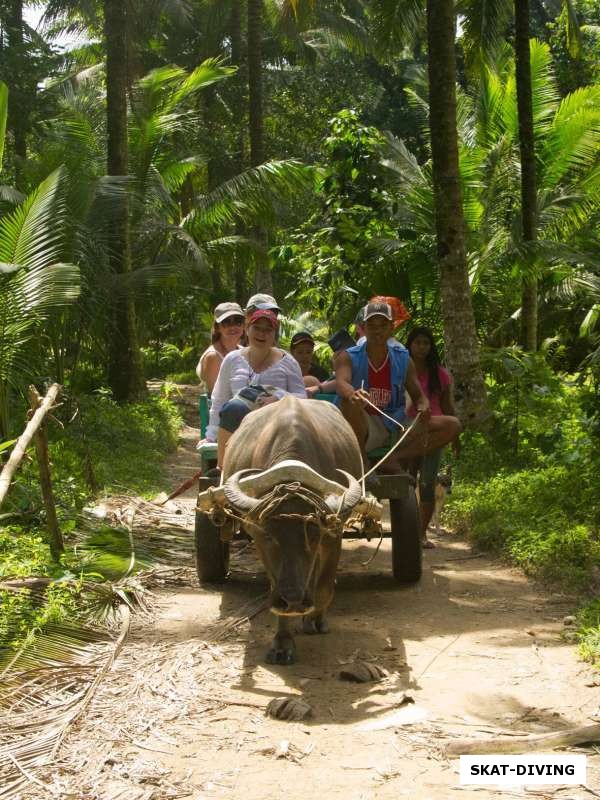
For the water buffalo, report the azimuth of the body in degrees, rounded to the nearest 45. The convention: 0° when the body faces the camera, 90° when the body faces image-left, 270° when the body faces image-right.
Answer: approximately 0°

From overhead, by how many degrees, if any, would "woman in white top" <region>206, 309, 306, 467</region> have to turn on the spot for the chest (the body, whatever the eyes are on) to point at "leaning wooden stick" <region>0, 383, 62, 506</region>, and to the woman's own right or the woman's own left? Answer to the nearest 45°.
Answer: approximately 45° to the woman's own right

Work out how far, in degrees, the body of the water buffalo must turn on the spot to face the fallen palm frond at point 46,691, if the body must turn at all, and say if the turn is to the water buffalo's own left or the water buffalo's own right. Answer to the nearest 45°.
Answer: approximately 45° to the water buffalo's own right

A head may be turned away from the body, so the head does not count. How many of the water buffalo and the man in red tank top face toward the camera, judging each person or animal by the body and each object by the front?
2

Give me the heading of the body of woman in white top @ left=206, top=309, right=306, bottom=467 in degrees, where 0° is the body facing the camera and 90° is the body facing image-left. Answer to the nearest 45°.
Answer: approximately 0°

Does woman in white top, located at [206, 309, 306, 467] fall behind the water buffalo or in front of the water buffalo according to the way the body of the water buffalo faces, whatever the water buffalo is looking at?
behind
